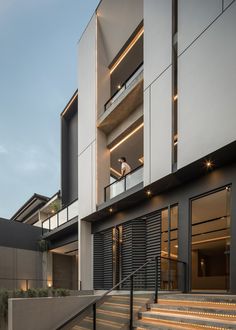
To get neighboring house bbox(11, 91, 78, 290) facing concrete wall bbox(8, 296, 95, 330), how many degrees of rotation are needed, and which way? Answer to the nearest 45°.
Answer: approximately 45° to its left

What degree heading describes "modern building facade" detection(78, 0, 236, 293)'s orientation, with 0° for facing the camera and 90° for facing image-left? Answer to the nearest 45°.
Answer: approximately 45°

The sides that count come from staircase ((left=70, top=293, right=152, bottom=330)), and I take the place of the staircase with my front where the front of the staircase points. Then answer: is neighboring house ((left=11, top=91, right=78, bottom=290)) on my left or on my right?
on my right

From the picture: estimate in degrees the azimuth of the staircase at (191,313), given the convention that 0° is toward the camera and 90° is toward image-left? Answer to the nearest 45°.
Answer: approximately 45°

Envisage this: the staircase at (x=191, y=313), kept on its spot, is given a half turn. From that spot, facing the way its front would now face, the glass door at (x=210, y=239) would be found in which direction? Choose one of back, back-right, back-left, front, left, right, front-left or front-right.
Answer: front-left

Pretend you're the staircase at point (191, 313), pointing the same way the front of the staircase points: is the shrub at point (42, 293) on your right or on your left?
on your right
